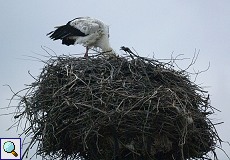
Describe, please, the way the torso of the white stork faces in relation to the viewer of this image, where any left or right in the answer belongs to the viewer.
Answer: facing to the right of the viewer
